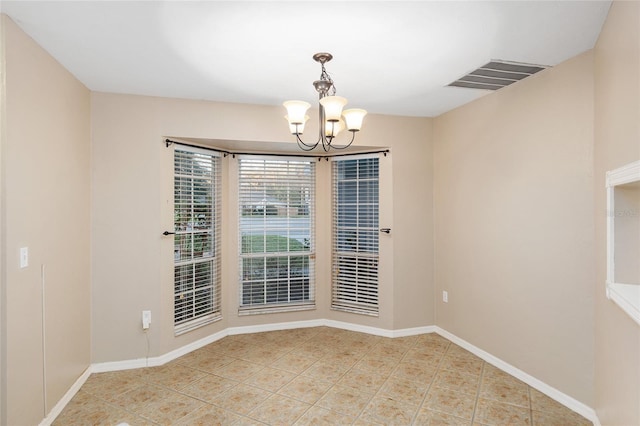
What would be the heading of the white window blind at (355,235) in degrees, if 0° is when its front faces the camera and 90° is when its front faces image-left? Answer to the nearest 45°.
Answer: approximately 45°

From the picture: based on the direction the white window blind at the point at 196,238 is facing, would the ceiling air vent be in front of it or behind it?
in front

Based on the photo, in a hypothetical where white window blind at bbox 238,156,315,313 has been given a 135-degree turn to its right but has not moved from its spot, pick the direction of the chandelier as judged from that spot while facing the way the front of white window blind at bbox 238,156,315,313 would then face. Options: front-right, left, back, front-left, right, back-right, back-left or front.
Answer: back-left

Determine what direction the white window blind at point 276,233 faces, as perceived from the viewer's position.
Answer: facing the viewer

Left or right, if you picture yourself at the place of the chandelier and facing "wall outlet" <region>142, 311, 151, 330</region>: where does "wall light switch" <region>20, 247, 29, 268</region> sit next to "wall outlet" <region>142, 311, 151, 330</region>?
left

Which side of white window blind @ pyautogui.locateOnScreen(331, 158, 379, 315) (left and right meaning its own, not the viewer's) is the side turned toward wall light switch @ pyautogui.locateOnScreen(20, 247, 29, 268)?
front

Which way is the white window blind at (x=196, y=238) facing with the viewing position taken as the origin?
facing the viewer and to the right of the viewer

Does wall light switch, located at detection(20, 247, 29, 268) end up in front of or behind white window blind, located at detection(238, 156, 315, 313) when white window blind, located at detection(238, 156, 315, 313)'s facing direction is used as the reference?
in front

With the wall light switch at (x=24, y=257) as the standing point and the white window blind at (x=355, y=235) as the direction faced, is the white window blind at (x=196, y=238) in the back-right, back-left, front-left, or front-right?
front-left

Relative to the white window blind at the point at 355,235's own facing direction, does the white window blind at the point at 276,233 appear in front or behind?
in front

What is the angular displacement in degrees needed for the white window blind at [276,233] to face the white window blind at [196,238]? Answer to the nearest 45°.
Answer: approximately 45° to its right

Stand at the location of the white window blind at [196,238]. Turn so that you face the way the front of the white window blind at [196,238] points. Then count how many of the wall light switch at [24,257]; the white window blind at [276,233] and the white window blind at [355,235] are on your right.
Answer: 1

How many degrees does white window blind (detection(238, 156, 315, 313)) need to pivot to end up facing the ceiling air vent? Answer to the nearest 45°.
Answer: approximately 45° to its left

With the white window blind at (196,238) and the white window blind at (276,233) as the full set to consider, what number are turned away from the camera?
0

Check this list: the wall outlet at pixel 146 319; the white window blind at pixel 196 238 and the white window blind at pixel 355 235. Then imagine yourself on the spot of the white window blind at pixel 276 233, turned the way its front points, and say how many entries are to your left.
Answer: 1

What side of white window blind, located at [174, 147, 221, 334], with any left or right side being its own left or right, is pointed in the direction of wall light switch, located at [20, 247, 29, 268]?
right

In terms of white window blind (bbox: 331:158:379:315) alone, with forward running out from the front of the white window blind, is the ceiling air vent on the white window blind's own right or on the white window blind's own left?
on the white window blind's own left

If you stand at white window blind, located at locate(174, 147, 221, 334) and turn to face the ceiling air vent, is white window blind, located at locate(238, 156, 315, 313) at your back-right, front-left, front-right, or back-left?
front-left

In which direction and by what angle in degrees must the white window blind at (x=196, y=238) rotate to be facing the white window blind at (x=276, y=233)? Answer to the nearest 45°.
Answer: approximately 45° to its left
